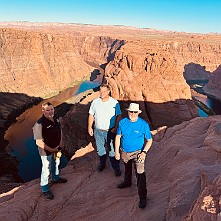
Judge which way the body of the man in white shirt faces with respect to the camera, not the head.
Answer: toward the camera

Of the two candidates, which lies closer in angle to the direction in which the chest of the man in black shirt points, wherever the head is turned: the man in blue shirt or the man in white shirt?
the man in blue shirt

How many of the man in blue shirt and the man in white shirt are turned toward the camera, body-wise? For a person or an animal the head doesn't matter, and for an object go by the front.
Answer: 2

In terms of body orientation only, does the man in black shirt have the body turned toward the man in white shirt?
no

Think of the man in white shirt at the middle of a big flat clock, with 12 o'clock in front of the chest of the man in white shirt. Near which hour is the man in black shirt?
The man in black shirt is roughly at 2 o'clock from the man in white shirt.

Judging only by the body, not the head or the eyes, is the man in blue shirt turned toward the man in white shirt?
no

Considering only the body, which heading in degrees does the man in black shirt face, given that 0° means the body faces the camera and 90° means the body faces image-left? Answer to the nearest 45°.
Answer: approximately 315°

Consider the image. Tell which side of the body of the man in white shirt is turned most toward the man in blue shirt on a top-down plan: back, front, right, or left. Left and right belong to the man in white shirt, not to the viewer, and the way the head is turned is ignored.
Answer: front

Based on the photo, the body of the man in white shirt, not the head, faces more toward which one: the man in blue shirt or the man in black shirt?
the man in blue shirt

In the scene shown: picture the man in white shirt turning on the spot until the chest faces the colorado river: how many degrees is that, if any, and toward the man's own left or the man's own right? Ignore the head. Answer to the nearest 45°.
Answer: approximately 180°

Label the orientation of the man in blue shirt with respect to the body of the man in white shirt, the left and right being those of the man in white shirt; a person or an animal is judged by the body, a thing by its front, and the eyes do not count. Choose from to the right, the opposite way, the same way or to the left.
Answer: the same way

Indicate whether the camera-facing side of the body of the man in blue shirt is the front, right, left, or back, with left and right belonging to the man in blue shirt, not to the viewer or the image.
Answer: front

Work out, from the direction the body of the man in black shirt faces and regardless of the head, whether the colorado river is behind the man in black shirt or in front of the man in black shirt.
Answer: behind
